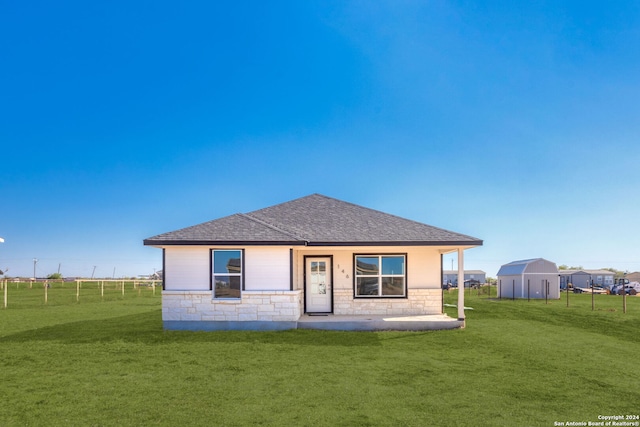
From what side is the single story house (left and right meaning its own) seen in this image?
front

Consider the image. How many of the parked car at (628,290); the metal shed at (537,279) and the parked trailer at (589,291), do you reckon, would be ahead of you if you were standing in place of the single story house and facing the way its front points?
0
